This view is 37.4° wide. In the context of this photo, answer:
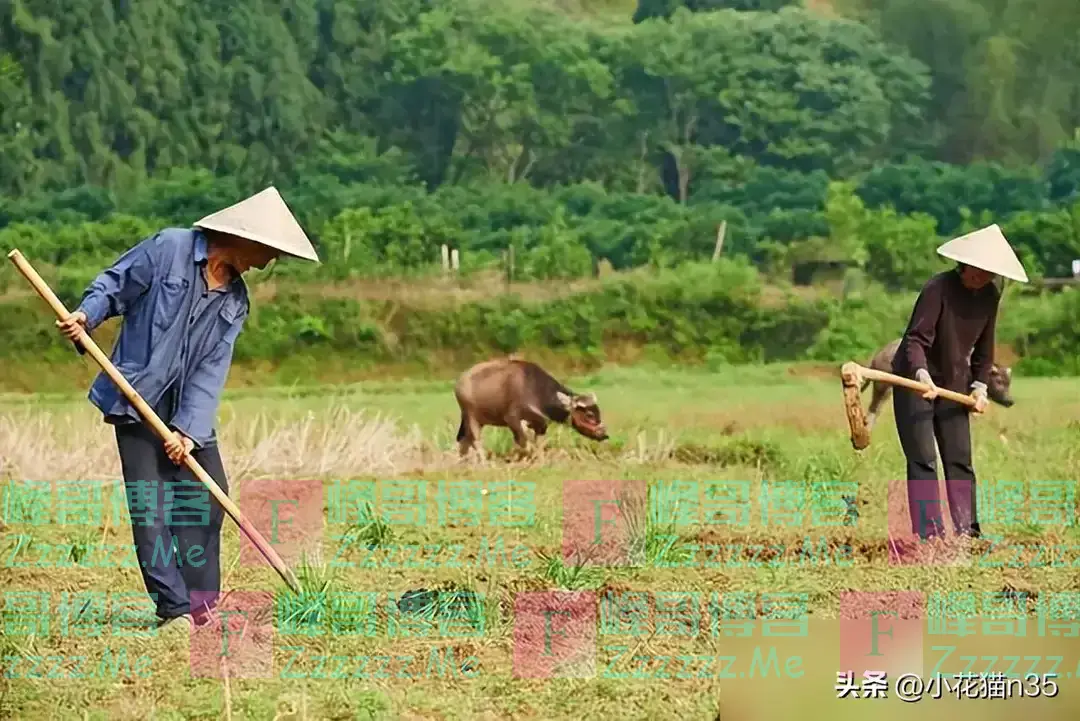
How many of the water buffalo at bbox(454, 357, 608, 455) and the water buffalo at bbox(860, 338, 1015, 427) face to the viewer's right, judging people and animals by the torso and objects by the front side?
2

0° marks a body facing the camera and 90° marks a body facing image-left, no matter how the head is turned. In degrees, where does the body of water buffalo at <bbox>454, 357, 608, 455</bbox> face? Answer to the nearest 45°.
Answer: approximately 270°

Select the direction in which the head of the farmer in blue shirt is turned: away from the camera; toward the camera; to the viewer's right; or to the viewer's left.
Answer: to the viewer's right

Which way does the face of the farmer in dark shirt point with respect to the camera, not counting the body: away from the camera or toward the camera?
toward the camera

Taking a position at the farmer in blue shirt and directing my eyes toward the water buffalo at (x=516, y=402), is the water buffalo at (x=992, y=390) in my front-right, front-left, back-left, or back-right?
front-right

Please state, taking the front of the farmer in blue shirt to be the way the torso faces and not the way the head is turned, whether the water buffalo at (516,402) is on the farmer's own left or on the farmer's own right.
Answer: on the farmer's own left

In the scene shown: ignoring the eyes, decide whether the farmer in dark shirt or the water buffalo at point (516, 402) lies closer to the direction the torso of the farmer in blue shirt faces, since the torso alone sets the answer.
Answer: the farmer in dark shirt

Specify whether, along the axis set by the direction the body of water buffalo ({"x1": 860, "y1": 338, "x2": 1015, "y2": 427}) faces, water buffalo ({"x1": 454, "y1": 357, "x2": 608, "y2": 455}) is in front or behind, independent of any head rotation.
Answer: behind

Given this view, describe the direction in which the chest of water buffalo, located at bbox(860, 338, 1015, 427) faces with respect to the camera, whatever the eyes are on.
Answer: to the viewer's right

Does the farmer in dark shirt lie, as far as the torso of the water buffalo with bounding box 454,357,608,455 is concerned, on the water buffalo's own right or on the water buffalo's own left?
on the water buffalo's own right

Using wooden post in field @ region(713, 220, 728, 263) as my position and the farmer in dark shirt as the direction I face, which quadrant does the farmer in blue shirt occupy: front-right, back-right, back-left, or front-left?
front-right

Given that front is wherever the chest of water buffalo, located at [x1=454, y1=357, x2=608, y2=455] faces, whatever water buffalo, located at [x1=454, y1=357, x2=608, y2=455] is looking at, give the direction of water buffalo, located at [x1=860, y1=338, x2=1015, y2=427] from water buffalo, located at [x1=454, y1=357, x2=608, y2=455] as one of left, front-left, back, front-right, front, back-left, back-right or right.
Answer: front

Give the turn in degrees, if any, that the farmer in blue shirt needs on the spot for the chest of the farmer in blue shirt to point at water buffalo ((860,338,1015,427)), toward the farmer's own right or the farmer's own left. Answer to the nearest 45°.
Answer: approximately 90° to the farmer's own left

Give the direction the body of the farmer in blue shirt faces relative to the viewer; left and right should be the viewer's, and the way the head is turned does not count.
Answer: facing the viewer and to the right of the viewer
